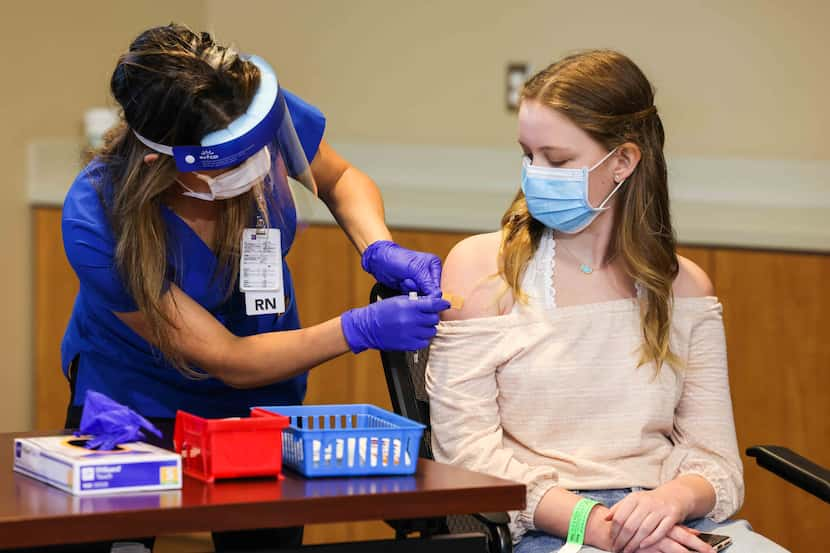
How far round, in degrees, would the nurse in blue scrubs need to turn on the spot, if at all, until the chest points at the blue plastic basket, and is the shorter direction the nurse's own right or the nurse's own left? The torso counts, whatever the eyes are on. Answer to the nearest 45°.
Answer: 0° — they already face it

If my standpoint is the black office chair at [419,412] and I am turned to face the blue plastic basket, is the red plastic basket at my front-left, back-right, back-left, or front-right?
front-right

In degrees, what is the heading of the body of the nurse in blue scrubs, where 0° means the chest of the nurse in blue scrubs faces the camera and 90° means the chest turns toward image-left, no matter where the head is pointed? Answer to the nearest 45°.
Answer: approximately 315°

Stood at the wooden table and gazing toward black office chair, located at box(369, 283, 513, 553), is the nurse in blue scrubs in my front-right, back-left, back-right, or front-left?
front-left
